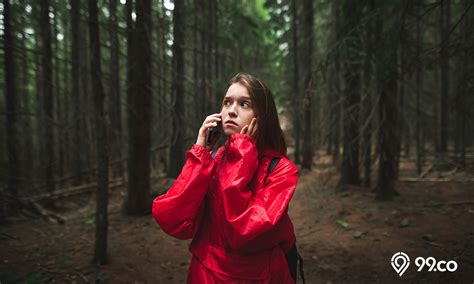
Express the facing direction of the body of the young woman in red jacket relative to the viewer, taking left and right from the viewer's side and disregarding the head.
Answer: facing the viewer and to the left of the viewer

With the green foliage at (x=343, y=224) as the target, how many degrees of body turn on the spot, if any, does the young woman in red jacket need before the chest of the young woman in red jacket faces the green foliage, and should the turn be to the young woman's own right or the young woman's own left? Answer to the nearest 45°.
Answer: approximately 180°

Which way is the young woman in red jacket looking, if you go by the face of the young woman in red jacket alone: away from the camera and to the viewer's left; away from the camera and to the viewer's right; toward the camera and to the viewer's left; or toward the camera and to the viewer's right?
toward the camera and to the viewer's left

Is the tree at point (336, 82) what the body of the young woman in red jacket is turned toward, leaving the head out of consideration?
no
